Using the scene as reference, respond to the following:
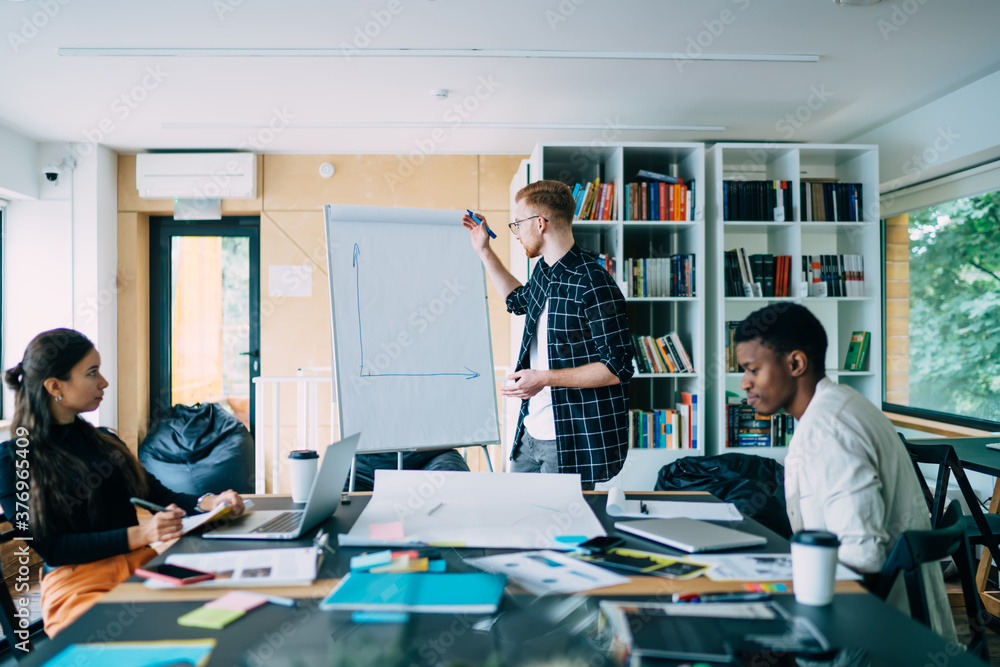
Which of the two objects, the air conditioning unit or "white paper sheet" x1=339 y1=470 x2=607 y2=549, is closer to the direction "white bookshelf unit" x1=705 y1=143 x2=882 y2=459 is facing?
the white paper sheet

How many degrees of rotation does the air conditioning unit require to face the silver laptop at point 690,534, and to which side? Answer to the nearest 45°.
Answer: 0° — it already faces it

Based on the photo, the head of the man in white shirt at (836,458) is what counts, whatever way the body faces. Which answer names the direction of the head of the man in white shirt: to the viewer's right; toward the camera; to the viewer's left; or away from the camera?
to the viewer's left

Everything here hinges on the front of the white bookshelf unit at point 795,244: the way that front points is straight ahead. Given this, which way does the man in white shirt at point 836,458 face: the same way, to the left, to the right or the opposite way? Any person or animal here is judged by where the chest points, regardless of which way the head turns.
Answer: to the right

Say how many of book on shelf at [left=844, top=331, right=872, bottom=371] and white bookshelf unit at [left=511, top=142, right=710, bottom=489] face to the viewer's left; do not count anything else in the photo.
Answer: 0

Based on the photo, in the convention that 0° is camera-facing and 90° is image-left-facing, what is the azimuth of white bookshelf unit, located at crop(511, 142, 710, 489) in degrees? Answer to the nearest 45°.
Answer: approximately 0°

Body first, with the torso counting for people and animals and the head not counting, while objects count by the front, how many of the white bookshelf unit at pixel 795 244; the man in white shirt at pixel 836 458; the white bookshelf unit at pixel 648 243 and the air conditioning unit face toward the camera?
3

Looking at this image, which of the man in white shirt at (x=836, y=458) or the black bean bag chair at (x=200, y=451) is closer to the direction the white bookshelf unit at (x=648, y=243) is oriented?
the man in white shirt

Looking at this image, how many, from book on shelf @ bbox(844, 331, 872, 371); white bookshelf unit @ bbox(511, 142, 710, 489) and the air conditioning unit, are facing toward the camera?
3
